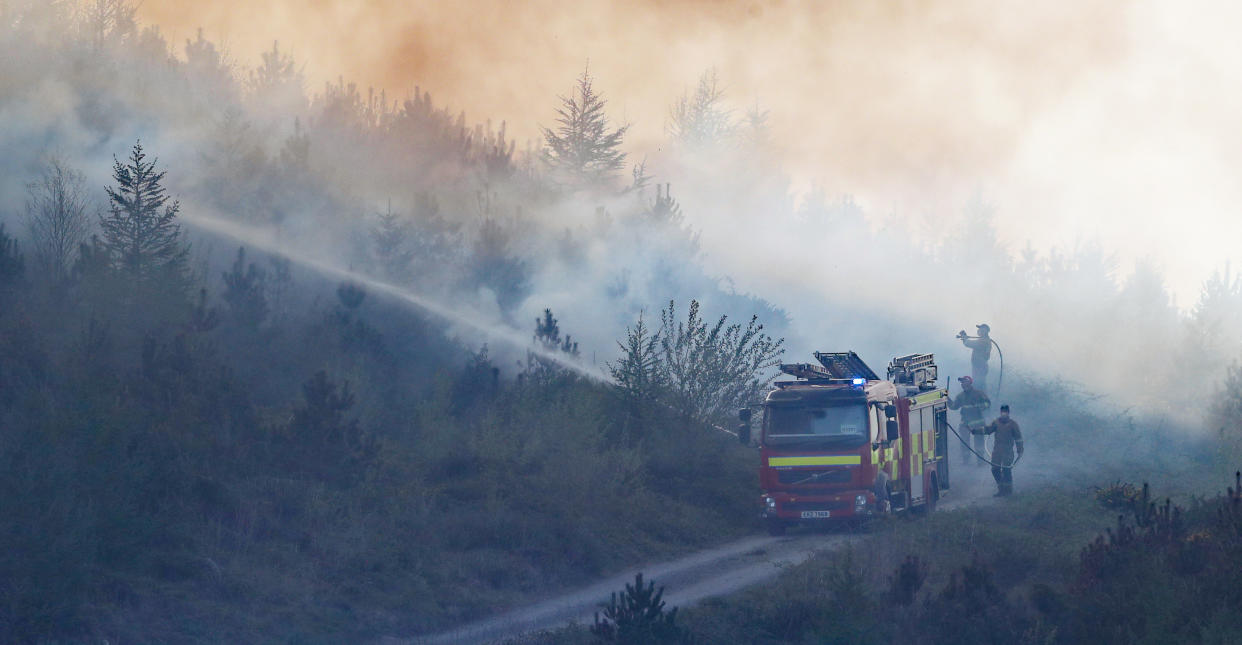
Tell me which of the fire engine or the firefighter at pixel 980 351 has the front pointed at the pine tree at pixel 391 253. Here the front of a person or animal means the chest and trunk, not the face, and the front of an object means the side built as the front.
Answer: the firefighter

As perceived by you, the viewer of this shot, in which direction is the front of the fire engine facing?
facing the viewer and to the left of the viewer

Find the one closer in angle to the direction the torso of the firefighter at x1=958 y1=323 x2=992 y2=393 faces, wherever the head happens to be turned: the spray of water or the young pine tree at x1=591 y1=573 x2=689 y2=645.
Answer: the spray of water

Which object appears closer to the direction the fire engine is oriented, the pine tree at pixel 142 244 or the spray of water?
the pine tree

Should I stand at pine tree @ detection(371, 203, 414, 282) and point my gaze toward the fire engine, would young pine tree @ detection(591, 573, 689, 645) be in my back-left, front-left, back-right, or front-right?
front-right

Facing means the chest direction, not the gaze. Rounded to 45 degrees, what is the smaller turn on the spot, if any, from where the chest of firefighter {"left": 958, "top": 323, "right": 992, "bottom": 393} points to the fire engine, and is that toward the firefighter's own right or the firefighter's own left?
approximately 90° to the firefighter's own left

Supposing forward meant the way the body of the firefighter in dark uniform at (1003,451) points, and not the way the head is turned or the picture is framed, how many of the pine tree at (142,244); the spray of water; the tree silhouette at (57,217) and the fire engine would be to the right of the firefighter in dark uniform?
4

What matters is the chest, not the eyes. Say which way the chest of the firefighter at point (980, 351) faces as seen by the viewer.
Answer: to the viewer's left

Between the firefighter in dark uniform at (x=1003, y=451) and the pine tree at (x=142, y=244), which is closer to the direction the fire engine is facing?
the pine tree
